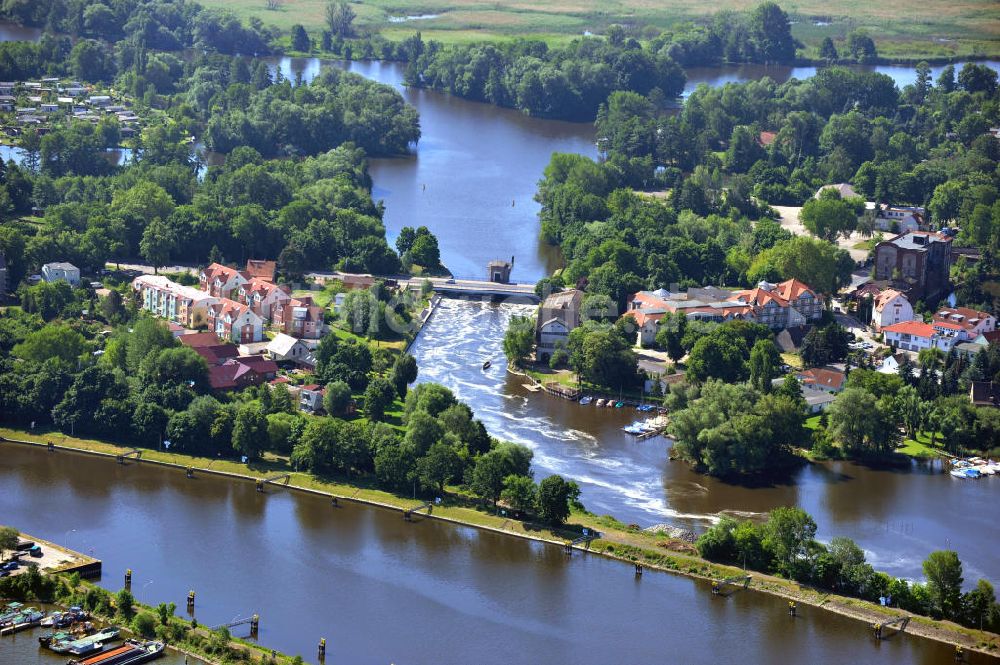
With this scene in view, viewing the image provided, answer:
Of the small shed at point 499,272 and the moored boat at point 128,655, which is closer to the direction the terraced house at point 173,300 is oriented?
the moored boat

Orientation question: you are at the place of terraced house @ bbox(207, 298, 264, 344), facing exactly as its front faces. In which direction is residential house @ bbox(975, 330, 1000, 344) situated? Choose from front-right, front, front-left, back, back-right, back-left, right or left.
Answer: back-left

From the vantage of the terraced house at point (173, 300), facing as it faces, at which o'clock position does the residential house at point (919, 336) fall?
The residential house is roughly at 8 o'clock from the terraced house.

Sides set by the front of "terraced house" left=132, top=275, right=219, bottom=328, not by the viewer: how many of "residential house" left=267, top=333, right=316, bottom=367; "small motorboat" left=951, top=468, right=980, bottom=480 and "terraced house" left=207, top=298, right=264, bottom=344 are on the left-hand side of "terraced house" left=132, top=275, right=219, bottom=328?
3

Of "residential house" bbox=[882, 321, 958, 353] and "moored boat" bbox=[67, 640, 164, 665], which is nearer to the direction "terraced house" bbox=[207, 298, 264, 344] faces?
the moored boat

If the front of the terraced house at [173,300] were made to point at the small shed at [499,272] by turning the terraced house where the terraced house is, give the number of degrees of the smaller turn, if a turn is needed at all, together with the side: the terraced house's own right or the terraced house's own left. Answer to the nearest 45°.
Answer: approximately 135° to the terraced house's own left

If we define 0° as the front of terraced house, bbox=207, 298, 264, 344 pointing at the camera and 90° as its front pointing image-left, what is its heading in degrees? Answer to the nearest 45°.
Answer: approximately 45°

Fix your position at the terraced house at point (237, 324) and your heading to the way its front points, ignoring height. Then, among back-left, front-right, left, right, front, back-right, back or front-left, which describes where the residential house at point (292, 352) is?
left

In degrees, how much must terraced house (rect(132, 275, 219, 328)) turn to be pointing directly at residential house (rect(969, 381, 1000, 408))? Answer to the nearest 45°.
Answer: approximately 90° to its left

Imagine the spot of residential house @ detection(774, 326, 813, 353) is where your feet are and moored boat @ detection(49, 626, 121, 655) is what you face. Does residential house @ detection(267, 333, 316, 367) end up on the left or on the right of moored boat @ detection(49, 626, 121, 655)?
right

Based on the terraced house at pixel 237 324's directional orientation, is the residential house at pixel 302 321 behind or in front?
behind
